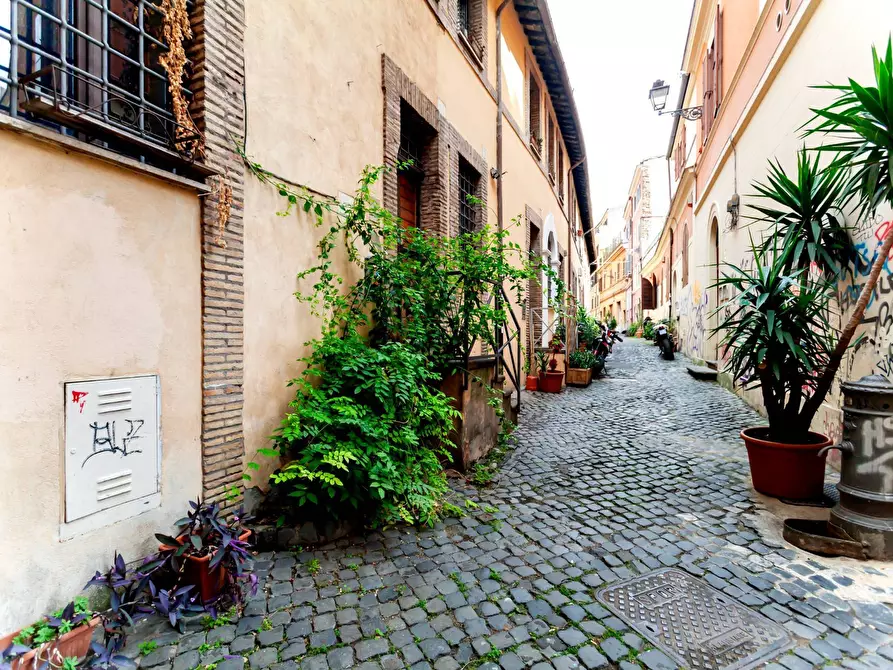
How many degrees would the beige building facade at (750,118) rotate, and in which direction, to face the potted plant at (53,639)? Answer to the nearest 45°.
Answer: approximately 90° to its left

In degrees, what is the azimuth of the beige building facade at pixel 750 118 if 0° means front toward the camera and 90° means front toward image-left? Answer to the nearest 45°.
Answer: approximately 90°

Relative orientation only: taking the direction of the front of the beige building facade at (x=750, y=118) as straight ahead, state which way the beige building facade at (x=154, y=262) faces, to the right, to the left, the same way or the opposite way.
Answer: the opposite way

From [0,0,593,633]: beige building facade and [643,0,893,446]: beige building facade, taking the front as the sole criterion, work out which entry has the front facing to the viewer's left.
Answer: [643,0,893,446]: beige building facade

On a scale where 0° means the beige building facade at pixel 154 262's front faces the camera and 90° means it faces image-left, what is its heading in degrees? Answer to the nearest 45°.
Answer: approximately 315°

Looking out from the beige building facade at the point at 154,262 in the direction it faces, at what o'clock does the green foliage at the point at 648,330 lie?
The green foliage is roughly at 9 o'clock from the beige building facade.

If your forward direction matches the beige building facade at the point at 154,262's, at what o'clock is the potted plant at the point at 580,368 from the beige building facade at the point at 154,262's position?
The potted plant is roughly at 9 o'clock from the beige building facade.

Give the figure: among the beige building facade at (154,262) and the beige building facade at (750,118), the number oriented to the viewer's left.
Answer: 1
